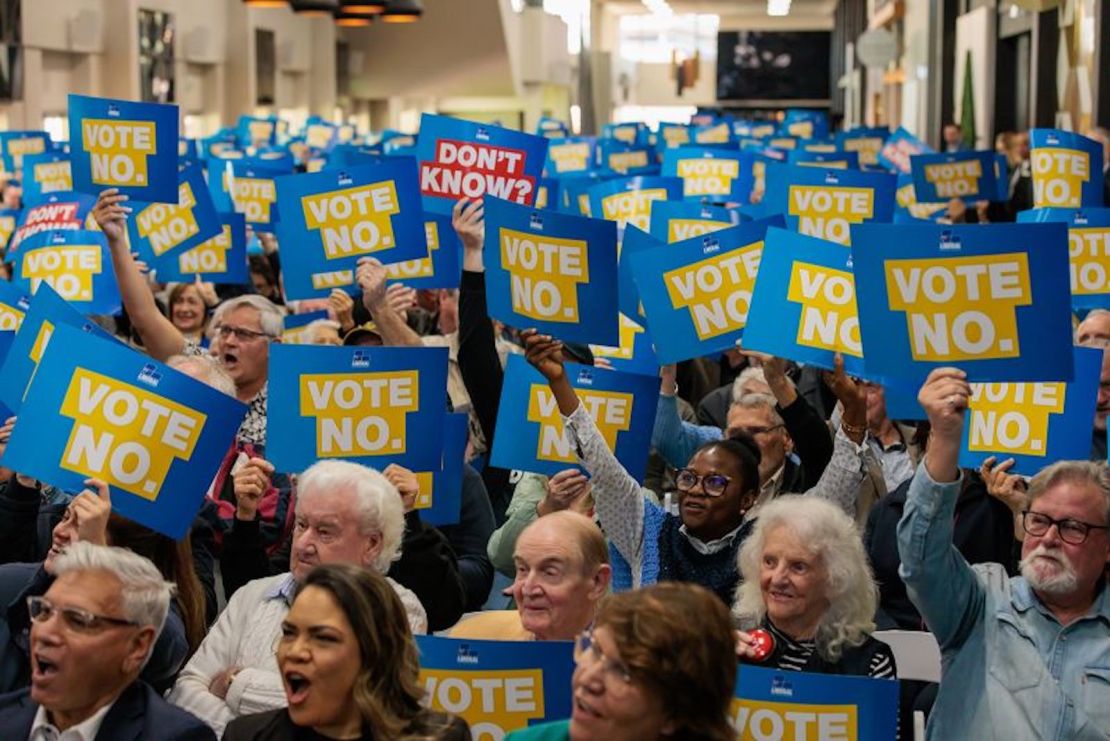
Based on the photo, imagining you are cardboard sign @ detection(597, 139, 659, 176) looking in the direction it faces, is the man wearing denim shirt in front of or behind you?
in front

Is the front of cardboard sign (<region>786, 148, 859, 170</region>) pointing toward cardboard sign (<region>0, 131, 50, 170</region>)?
no

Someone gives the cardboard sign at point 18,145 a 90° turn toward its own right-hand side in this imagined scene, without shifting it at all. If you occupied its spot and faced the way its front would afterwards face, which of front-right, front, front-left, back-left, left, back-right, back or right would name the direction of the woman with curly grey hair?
left

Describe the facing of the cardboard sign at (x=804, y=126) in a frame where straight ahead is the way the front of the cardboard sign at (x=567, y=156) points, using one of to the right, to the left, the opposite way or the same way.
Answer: the same way

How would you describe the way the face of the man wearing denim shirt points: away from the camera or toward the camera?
toward the camera

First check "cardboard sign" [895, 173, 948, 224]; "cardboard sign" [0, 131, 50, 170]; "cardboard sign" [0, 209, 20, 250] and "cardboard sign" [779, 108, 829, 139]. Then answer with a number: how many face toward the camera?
4

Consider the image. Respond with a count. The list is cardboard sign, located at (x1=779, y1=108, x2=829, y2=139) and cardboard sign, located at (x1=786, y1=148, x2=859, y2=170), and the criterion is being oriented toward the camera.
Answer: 2

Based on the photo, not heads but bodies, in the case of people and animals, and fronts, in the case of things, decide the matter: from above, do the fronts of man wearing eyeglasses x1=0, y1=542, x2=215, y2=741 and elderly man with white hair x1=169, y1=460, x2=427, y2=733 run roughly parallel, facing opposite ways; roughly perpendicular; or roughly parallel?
roughly parallel

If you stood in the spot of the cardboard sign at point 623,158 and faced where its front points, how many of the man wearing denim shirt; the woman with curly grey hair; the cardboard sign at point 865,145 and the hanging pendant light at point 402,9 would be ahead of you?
2

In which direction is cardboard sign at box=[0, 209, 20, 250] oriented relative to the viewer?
toward the camera

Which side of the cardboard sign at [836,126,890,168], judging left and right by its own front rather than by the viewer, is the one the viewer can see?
front

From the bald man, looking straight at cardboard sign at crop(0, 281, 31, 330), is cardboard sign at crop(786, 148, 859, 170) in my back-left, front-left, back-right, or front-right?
front-right

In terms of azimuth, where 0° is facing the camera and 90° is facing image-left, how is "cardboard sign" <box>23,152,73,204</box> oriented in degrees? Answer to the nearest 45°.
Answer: approximately 0°

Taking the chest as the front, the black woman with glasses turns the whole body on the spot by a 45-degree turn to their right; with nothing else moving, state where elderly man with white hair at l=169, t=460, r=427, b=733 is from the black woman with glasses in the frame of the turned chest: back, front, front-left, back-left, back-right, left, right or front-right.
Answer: front-left

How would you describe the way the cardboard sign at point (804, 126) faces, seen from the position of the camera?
facing the viewer

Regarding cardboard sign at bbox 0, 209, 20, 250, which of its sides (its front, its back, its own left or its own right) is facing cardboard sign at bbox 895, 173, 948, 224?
left

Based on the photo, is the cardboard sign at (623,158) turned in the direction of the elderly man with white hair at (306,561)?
yes

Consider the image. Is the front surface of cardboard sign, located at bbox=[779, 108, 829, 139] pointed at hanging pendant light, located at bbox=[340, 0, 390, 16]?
no
